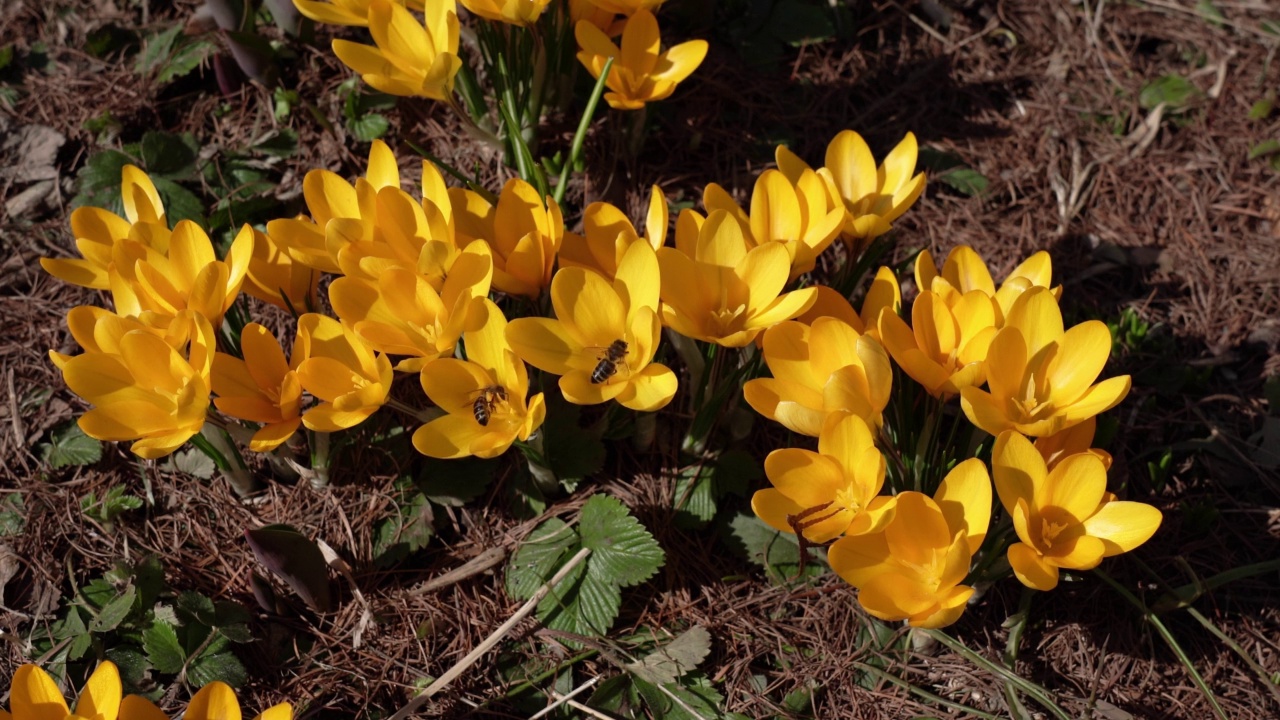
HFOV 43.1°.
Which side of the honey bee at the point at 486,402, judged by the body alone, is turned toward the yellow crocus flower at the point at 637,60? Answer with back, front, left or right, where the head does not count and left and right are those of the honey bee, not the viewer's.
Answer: front

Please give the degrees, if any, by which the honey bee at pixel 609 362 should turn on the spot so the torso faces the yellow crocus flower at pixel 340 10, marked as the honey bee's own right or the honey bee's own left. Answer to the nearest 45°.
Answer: approximately 90° to the honey bee's own left

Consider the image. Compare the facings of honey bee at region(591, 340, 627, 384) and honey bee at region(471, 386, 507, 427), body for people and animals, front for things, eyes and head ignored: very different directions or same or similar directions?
same or similar directions

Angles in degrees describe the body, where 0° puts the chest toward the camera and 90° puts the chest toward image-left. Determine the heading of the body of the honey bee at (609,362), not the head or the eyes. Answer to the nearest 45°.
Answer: approximately 225°

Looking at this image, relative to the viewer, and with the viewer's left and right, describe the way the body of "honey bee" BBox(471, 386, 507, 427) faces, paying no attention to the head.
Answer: facing away from the viewer and to the right of the viewer

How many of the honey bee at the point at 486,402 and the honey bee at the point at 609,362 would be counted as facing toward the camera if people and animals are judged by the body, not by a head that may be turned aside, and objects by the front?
0
